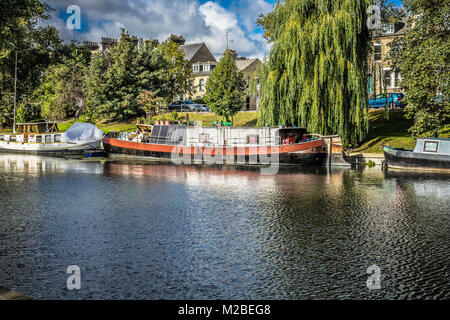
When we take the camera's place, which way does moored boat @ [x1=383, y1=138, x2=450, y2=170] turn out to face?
facing to the left of the viewer

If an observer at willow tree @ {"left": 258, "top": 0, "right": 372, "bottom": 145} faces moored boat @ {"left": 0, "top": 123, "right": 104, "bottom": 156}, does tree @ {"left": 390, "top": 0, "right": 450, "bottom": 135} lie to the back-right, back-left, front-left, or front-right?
back-right

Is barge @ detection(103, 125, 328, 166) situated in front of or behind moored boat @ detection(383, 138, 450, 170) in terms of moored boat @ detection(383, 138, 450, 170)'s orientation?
in front
